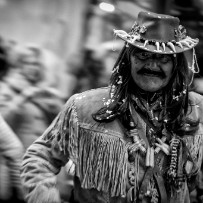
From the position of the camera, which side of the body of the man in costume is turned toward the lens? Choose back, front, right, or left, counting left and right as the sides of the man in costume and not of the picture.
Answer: front
